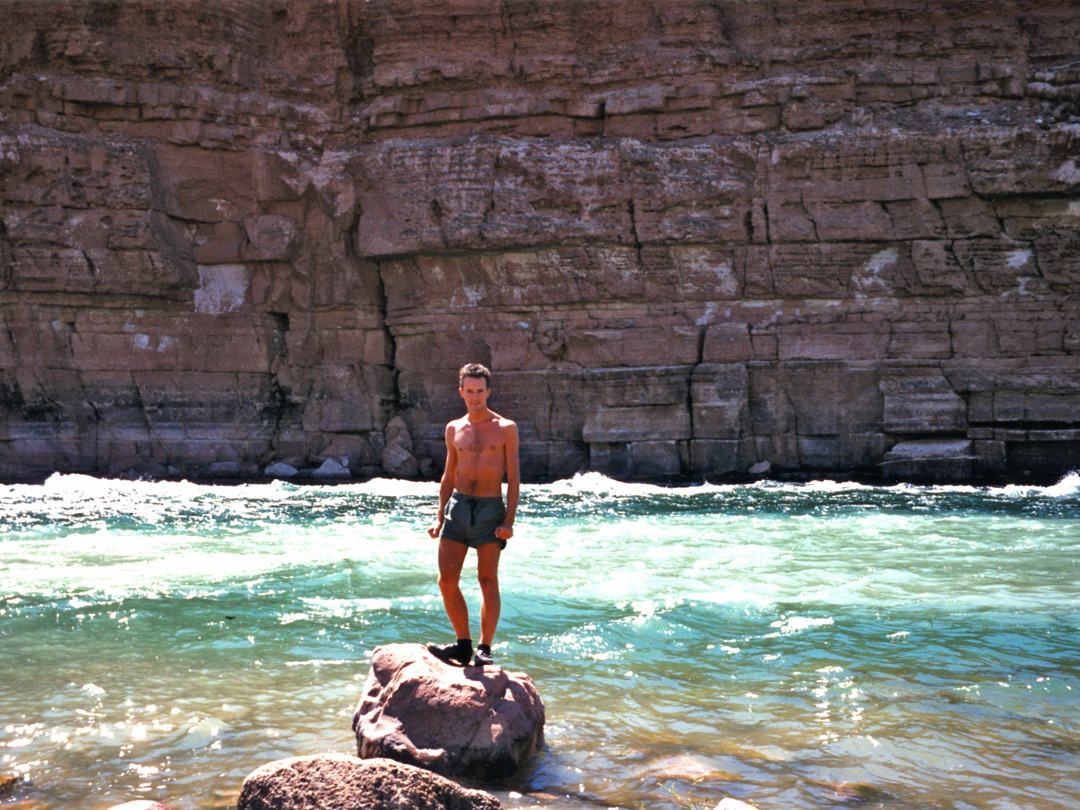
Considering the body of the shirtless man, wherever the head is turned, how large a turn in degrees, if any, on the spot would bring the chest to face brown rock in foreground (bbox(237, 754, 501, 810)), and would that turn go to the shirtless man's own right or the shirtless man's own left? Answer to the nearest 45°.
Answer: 0° — they already face it

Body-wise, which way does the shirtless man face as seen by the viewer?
toward the camera
